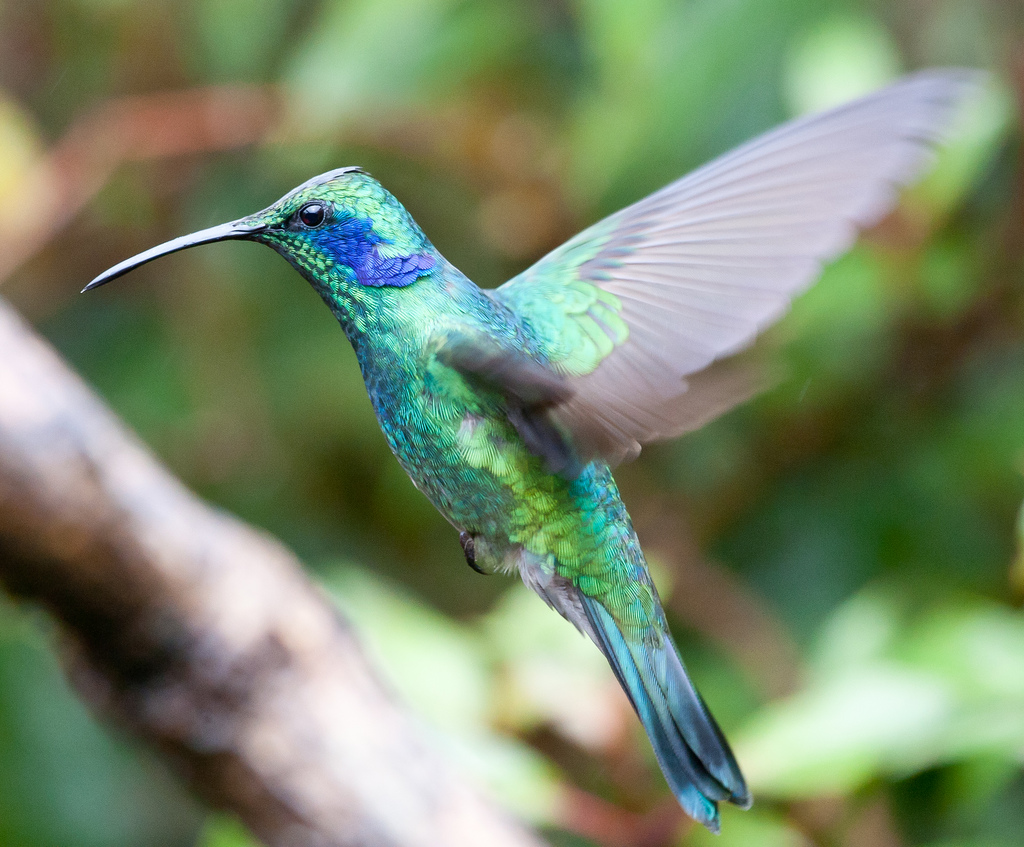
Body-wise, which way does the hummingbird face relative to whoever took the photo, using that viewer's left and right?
facing to the left of the viewer
